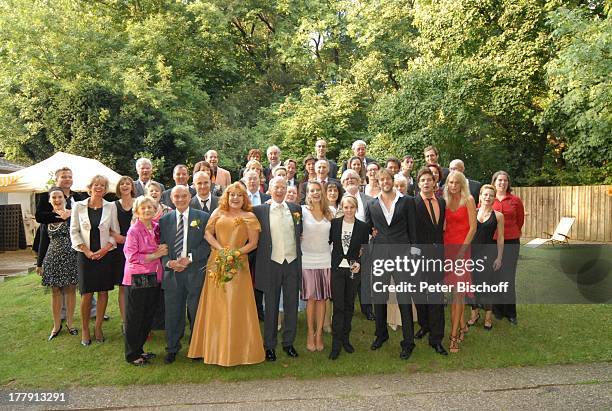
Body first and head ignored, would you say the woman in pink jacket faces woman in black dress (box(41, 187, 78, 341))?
no

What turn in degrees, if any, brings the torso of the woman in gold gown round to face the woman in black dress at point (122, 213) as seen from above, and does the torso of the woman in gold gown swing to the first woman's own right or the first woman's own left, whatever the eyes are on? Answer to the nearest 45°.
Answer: approximately 135° to the first woman's own right

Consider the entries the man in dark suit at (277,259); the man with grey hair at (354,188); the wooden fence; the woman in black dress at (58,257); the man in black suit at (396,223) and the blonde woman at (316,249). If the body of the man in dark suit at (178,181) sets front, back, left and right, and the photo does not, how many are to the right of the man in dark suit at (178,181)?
1

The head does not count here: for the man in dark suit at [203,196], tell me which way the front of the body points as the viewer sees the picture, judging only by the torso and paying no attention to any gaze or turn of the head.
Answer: toward the camera

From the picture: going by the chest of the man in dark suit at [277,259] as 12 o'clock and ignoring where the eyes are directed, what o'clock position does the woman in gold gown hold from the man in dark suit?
The woman in gold gown is roughly at 2 o'clock from the man in dark suit.

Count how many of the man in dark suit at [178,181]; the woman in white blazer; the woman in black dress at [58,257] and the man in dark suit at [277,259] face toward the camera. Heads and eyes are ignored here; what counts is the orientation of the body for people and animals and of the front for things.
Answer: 4

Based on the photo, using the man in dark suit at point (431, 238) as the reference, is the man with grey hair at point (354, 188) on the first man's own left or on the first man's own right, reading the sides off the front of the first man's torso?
on the first man's own right

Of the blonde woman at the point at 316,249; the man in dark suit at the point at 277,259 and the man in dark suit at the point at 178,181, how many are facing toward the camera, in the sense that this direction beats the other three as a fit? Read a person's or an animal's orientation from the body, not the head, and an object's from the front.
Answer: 3

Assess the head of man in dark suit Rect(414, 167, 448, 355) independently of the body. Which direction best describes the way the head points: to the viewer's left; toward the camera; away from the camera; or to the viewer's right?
toward the camera

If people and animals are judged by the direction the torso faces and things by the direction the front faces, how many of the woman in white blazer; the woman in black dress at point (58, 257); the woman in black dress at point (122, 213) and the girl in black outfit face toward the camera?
4

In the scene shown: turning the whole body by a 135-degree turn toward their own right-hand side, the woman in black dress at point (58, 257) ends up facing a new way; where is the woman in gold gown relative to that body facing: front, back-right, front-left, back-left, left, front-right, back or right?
back

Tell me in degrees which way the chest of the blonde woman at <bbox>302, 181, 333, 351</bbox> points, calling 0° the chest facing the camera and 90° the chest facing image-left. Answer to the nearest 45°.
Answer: approximately 0°

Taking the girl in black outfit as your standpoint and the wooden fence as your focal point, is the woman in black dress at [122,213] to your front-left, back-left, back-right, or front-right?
back-left

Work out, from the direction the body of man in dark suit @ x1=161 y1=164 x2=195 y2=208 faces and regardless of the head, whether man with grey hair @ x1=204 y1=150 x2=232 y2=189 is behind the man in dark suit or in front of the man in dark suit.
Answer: behind

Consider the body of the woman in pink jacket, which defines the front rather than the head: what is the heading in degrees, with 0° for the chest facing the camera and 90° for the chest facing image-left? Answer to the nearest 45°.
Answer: approximately 315°

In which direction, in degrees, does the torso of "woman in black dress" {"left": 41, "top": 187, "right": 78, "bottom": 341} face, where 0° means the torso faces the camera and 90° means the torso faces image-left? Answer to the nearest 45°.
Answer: approximately 0°

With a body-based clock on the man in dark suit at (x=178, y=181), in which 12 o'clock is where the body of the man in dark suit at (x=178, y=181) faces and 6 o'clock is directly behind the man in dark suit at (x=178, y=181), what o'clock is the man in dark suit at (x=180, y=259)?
the man in dark suit at (x=180, y=259) is roughly at 12 o'clock from the man in dark suit at (x=178, y=181).

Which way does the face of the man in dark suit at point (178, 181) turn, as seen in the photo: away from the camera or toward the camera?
toward the camera

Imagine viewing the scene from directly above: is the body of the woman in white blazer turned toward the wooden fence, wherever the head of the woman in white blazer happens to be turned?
no

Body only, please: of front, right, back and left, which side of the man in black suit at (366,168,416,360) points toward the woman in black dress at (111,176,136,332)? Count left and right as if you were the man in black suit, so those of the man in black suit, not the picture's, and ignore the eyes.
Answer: right

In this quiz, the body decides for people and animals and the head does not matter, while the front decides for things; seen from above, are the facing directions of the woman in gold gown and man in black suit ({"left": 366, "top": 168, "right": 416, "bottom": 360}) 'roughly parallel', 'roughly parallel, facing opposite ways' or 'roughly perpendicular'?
roughly parallel
